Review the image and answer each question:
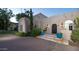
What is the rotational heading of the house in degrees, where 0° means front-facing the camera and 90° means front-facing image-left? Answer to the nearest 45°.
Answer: approximately 45°
